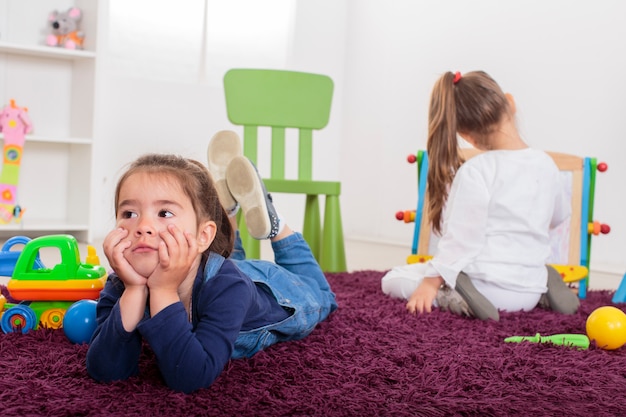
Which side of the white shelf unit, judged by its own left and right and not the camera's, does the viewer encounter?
front

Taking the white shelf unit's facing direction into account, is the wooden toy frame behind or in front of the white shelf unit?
in front

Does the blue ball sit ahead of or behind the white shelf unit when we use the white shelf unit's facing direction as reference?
ahead

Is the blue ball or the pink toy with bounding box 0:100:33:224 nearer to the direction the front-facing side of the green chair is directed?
the blue ball

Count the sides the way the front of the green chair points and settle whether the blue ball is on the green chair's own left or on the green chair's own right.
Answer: on the green chair's own right

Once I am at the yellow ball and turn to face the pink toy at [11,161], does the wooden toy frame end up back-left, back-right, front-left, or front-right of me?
front-right

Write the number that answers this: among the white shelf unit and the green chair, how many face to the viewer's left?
0

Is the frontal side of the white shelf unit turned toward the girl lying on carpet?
yes

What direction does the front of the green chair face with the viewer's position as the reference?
facing the viewer and to the right of the viewer
